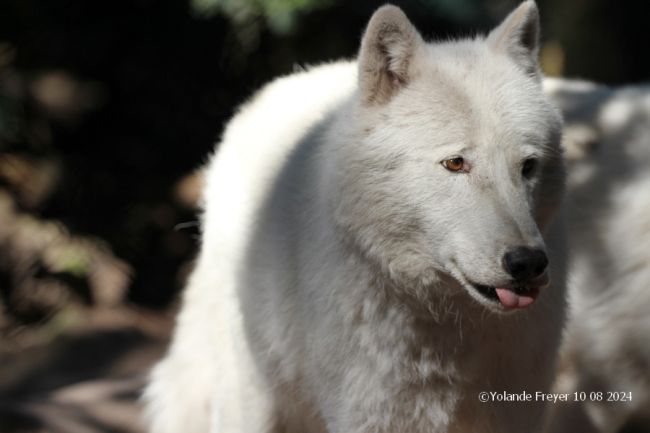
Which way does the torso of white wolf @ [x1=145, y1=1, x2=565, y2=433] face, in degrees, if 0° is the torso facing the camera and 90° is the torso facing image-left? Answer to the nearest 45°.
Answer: approximately 315°

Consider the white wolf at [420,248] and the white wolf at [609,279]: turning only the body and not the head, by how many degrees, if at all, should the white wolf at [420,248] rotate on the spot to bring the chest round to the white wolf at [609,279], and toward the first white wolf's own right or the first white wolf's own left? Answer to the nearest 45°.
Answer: approximately 90° to the first white wolf's own left
